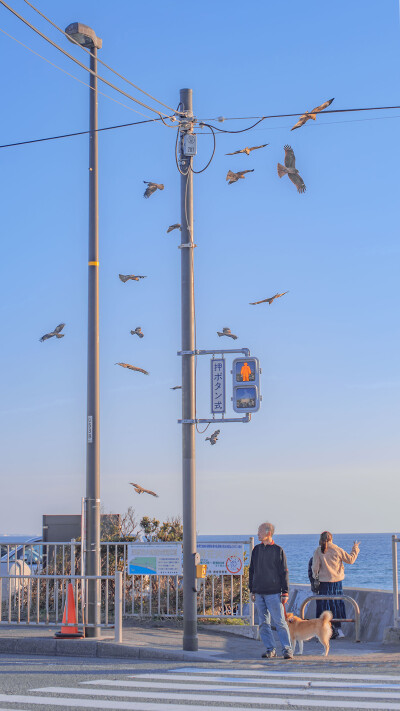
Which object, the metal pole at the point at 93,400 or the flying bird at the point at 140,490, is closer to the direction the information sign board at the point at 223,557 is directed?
the metal pole

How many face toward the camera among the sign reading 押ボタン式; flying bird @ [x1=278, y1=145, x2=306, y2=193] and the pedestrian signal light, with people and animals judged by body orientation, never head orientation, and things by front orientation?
2

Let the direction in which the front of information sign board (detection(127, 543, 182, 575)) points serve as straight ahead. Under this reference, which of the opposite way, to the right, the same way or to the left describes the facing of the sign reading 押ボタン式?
the same way

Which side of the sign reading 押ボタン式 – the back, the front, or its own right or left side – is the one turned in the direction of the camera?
front

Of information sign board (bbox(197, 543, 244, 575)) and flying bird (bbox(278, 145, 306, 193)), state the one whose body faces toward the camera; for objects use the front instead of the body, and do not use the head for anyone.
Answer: the information sign board

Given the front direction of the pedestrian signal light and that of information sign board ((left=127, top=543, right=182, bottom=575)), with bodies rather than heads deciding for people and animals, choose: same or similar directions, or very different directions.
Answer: same or similar directions

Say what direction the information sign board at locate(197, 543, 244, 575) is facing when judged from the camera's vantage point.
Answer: facing the viewer

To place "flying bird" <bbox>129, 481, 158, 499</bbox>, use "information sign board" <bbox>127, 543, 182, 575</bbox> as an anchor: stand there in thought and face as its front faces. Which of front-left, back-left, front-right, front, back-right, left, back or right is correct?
back
